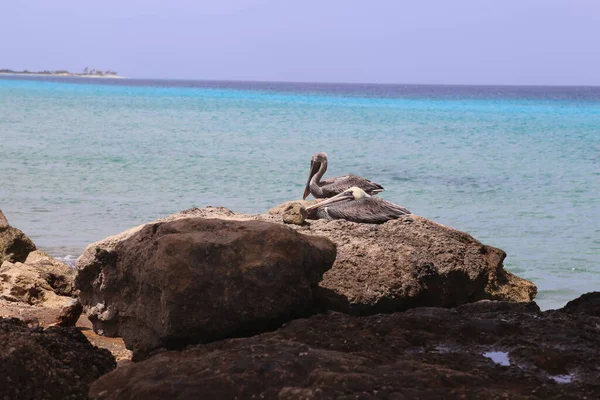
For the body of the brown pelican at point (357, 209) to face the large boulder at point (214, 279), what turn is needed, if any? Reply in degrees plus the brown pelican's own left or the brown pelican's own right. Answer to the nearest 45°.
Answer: approximately 90° to the brown pelican's own left

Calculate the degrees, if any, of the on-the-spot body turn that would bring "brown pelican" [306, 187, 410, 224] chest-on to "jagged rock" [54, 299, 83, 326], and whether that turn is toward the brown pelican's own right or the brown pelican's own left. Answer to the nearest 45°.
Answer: approximately 45° to the brown pelican's own left

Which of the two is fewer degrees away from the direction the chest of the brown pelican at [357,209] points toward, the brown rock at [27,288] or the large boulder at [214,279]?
the brown rock

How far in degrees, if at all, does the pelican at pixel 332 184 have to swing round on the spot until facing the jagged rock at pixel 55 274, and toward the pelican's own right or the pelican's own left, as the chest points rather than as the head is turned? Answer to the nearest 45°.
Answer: approximately 45° to the pelican's own left

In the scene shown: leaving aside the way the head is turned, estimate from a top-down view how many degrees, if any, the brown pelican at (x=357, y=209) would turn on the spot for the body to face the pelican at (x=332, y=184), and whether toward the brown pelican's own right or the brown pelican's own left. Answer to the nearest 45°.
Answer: approximately 90° to the brown pelican's own right

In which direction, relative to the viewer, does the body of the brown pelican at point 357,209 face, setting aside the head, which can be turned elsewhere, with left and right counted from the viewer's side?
facing to the left of the viewer

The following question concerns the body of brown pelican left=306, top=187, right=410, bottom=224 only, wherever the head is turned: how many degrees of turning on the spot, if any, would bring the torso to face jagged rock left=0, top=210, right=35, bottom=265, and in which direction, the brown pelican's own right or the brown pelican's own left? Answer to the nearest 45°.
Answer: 0° — it already faces it

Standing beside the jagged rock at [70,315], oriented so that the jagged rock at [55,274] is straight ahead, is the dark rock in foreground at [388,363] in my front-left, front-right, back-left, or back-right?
back-right

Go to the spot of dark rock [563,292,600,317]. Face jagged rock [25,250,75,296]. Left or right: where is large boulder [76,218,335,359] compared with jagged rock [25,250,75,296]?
left

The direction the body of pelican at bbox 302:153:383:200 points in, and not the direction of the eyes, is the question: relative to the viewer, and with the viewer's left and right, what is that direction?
facing to the left of the viewer

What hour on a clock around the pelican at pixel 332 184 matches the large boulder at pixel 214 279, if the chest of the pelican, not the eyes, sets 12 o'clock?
The large boulder is roughly at 9 o'clock from the pelican.

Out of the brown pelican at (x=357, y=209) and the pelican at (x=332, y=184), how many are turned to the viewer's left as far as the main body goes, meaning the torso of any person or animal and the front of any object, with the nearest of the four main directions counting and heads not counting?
2

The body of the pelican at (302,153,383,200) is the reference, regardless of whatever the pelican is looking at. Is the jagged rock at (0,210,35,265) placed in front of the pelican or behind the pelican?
in front
